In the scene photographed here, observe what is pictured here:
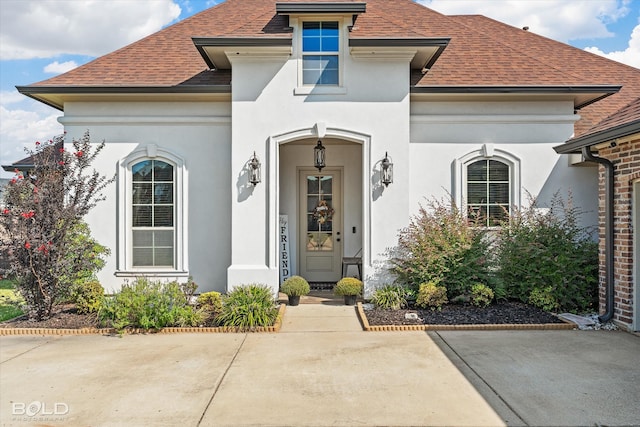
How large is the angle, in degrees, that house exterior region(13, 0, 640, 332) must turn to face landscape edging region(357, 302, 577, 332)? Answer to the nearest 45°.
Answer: approximately 45° to its left

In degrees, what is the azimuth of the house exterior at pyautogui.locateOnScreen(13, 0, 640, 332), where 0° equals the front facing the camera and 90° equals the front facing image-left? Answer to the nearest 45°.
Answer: approximately 0°

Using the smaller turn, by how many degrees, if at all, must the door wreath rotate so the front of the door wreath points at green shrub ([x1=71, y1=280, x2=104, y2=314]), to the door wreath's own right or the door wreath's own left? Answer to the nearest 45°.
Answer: approximately 45° to the door wreath's own right

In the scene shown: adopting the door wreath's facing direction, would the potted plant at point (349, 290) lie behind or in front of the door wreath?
in front

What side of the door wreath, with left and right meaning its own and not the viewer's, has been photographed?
front
